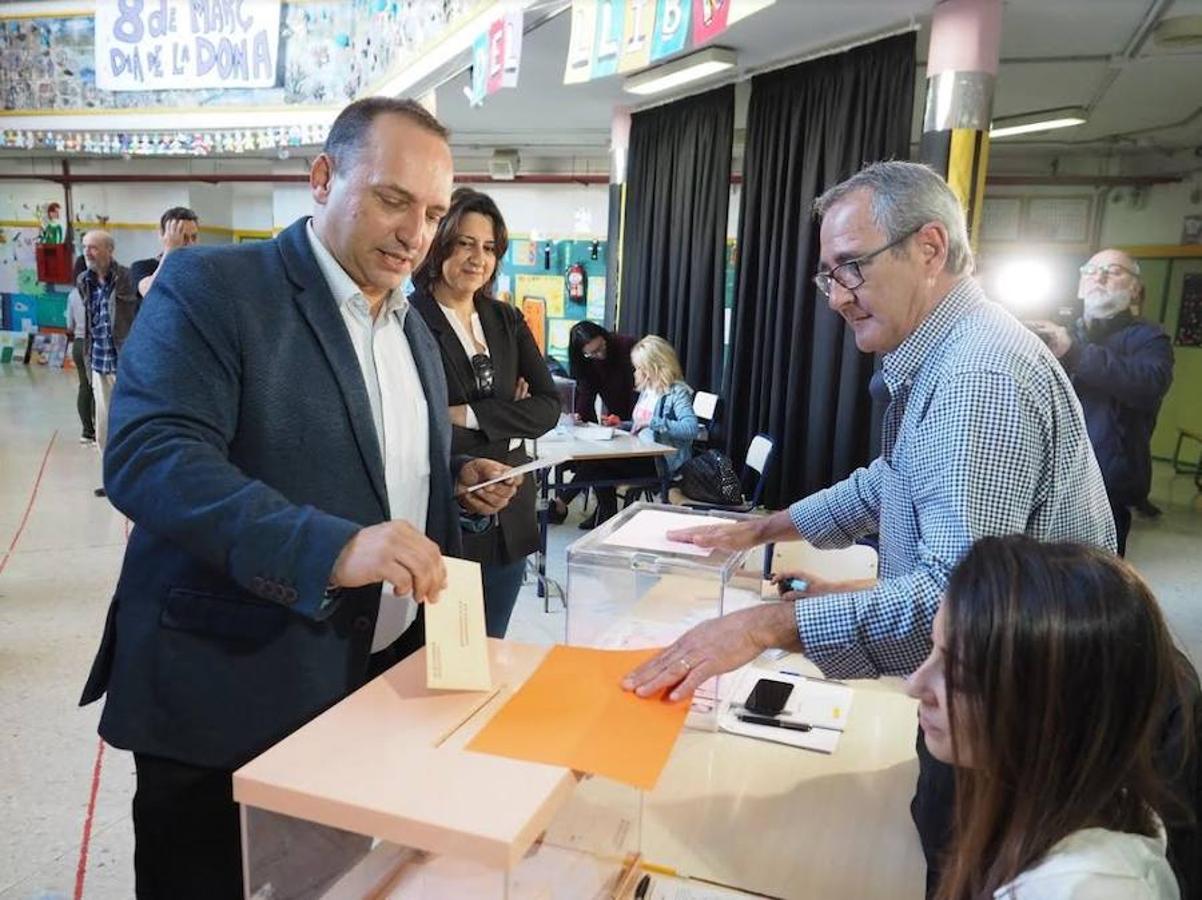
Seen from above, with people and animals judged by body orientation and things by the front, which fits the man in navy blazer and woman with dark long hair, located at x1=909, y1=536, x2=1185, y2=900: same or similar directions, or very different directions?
very different directions

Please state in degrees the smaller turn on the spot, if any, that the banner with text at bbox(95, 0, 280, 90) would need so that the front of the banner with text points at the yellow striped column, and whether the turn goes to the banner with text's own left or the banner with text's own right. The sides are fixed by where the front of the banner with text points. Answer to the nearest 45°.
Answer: approximately 45° to the banner with text's own left

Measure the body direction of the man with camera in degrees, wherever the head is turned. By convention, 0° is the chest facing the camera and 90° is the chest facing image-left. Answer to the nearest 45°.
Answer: approximately 45°

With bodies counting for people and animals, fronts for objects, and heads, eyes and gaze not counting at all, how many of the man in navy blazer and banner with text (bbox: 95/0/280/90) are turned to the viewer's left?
0

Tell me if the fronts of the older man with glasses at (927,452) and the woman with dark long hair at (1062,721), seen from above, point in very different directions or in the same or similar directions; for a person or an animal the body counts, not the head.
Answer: same or similar directions

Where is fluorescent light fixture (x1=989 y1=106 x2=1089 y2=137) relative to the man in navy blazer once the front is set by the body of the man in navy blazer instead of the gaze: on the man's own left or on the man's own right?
on the man's own left

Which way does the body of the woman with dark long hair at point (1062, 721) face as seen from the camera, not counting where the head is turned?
to the viewer's left

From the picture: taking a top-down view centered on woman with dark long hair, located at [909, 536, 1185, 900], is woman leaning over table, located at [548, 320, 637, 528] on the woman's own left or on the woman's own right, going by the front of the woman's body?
on the woman's own right

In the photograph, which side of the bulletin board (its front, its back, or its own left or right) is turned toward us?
front

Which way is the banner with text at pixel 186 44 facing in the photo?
toward the camera

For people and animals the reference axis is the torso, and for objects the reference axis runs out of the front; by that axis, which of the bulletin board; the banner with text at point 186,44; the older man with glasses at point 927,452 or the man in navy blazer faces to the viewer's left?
the older man with glasses

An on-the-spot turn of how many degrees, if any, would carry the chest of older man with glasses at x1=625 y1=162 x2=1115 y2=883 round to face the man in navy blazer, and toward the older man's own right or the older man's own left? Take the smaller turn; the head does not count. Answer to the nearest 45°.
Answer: approximately 45° to the older man's own left

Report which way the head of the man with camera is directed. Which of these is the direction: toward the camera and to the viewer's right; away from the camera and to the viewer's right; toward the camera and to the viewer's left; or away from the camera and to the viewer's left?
toward the camera and to the viewer's left

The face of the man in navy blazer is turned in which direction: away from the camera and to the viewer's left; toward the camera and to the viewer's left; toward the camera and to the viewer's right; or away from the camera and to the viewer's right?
toward the camera and to the viewer's right
